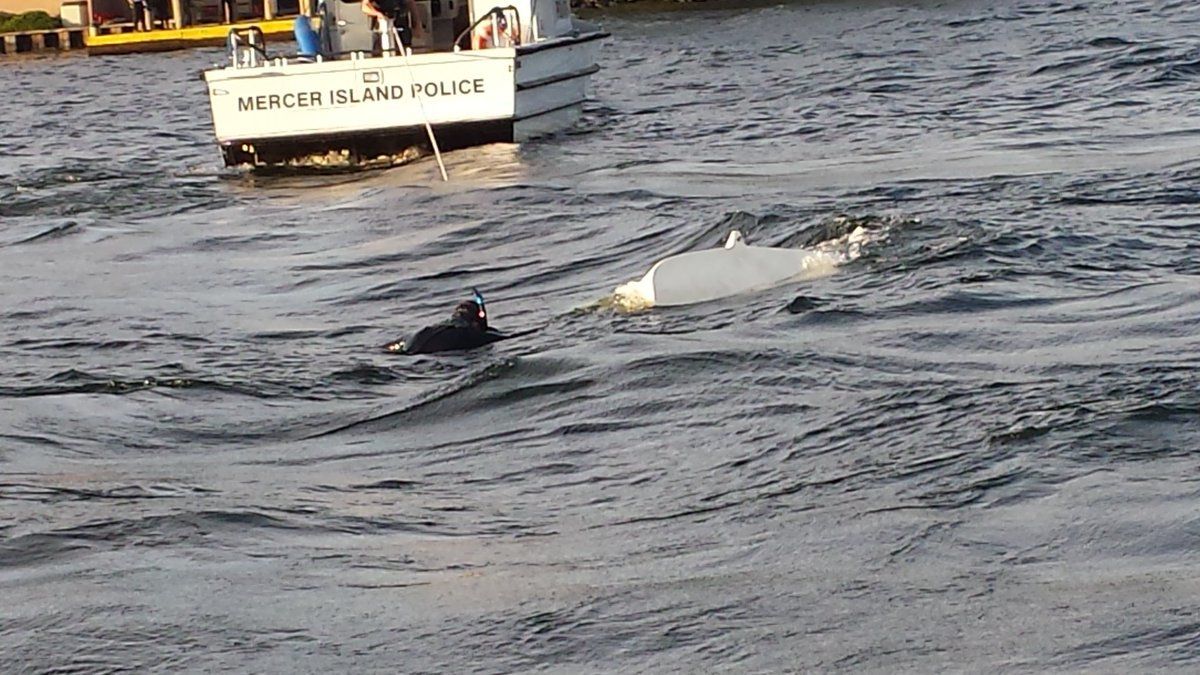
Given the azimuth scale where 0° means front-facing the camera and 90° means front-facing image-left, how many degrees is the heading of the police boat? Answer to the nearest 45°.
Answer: approximately 225°

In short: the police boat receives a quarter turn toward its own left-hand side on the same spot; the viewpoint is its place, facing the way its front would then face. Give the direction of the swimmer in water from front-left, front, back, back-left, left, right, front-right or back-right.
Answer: back-left

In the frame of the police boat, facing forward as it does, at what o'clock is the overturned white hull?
The overturned white hull is roughly at 4 o'clock from the police boat.
